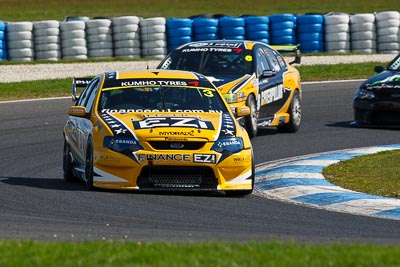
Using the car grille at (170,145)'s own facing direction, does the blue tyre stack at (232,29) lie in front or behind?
behind

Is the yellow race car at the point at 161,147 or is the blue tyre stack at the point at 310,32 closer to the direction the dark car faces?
the yellow race car

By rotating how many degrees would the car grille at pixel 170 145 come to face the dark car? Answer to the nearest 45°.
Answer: approximately 135° to its left

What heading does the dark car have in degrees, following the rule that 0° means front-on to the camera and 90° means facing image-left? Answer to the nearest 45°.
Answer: approximately 45°

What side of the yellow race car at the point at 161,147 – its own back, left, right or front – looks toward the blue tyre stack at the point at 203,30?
back

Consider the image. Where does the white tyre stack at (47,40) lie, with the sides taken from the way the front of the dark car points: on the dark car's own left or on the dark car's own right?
on the dark car's own right

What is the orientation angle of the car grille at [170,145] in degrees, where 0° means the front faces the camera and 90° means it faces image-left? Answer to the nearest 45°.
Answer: approximately 0°

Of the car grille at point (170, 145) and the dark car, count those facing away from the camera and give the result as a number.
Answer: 0
